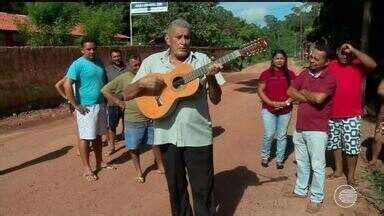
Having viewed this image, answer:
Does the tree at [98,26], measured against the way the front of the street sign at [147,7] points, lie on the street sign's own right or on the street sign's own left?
on the street sign's own right

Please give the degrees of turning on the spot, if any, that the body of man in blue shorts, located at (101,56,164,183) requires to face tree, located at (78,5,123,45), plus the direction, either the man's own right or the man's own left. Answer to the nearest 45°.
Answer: approximately 180°

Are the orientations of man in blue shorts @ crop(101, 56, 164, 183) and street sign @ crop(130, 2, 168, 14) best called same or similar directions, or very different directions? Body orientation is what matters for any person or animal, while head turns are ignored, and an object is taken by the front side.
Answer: same or similar directions

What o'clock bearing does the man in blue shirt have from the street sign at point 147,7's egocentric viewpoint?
The man in blue shirt is roughly at 12 o'clock from the street sign.

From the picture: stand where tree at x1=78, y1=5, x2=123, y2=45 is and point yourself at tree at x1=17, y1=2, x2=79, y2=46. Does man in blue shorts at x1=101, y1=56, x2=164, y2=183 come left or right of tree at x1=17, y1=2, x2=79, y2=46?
left

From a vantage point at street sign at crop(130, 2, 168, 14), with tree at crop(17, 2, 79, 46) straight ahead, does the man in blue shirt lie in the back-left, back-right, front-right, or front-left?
front-left

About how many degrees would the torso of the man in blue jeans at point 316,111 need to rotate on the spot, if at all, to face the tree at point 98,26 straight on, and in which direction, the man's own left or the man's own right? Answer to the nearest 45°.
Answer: approximately 90° to the man's own right

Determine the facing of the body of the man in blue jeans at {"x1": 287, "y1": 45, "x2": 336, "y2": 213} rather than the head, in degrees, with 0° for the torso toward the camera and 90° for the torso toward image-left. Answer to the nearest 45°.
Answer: approximately 45°

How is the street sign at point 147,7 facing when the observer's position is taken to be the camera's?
facing the viewer

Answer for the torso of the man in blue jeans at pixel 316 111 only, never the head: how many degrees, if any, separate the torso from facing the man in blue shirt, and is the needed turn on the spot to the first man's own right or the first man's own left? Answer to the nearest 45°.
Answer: approximately 45° to the first man's own right

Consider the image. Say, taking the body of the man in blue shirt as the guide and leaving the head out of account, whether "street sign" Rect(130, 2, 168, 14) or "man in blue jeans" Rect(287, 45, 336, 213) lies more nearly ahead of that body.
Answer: the man in blue jeans

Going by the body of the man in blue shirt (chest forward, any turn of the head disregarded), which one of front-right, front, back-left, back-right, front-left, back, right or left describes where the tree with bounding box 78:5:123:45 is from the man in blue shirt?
back-left

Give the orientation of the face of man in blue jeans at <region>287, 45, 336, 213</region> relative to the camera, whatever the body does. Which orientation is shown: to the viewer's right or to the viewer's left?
to the viewer's left

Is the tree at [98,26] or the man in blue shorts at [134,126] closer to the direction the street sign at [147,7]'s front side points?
the man in blue shorts
